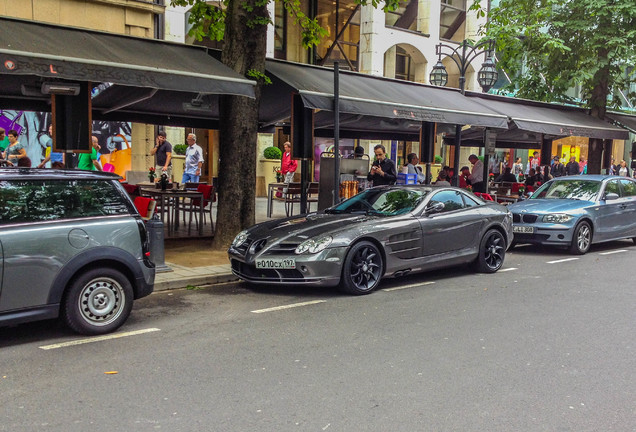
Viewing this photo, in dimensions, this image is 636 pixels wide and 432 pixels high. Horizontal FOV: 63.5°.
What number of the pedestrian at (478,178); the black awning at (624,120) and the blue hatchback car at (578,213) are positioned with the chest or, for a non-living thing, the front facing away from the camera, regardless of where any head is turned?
0

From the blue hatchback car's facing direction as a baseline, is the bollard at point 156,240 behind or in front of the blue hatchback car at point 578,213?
in front

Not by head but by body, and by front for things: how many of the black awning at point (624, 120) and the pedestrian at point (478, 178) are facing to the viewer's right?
0

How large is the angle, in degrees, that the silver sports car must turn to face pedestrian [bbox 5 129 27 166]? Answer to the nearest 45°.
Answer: approximately 90° to its right

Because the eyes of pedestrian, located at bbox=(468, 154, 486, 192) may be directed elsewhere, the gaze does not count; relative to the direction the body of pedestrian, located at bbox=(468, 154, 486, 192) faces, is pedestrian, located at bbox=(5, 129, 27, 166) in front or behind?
in front

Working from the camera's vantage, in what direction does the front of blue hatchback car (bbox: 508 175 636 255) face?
facing the viewer and to the left of the viewer

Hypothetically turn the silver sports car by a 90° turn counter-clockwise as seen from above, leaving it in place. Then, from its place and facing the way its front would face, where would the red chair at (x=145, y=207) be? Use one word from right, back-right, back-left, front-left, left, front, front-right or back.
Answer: back-right

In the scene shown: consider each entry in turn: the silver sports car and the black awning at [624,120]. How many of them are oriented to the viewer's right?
0

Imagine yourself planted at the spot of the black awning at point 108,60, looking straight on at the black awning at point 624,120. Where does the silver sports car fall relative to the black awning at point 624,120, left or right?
right

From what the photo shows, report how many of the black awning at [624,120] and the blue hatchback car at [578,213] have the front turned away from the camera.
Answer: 0

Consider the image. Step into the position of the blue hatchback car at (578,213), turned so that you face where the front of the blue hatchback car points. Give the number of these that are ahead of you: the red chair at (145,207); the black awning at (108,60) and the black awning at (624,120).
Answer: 2
